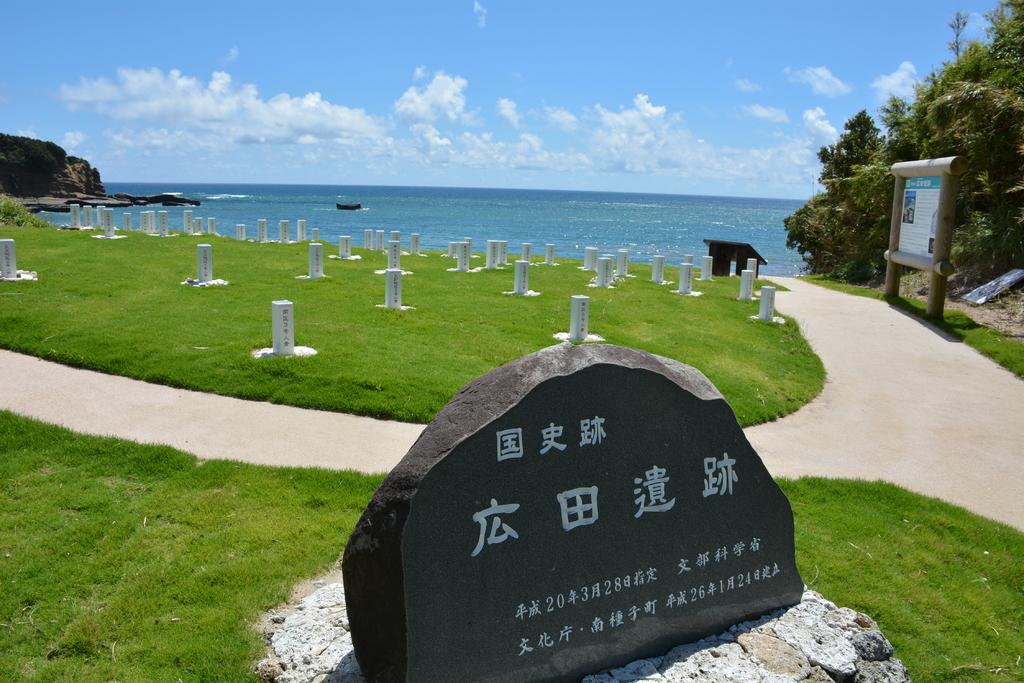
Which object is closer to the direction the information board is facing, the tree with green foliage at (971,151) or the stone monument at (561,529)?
the stone monument

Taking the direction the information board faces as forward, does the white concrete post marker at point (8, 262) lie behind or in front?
in front

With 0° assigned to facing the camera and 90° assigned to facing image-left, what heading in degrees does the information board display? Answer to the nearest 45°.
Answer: approximately 45°

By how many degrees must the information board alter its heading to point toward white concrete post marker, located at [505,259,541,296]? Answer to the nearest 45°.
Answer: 0° — it already faces it

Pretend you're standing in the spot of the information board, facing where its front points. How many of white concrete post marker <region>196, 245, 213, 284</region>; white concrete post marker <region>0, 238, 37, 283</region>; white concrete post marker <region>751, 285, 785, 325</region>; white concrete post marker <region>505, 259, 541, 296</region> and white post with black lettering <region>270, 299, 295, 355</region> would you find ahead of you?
5

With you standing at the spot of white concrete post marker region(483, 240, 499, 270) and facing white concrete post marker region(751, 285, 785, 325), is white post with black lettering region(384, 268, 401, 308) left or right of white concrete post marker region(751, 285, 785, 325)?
right

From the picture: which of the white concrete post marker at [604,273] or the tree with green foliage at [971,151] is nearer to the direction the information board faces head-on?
the white concrete post marker

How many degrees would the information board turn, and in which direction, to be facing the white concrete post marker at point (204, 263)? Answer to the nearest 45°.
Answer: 0° — it already faces it

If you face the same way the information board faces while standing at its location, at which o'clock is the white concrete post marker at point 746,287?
The white concrete post marker is roughly at 1 o'clock from the information board.

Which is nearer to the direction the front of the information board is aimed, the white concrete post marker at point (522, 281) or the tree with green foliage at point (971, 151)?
the white concrete post marker

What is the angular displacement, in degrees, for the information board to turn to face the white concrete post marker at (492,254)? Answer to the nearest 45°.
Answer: approximately 45° to its right

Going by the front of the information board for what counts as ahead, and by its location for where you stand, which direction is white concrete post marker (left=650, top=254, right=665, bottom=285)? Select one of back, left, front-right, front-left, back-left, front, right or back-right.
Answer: front-right

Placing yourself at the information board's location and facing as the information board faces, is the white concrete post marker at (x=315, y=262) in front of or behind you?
in front

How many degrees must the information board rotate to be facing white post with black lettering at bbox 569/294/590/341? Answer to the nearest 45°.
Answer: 0° — it already faces it

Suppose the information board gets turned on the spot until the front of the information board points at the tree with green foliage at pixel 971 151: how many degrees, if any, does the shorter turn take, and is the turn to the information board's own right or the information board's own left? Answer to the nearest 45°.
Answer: approximately 135° to the information board's own right
